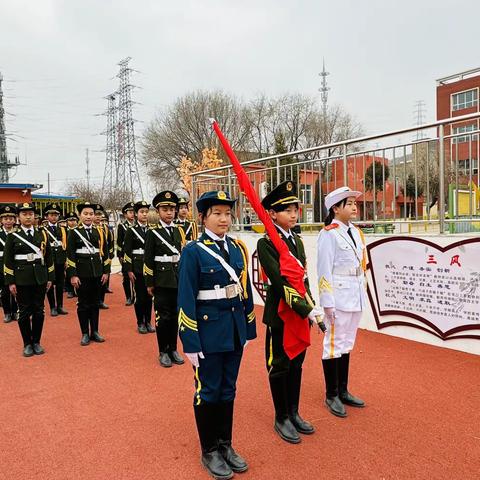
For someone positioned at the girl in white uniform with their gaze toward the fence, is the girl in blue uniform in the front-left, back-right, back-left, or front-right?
back-left

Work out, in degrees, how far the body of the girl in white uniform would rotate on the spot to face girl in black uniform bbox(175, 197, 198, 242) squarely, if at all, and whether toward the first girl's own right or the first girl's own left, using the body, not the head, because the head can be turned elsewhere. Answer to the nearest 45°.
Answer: approximately 180°

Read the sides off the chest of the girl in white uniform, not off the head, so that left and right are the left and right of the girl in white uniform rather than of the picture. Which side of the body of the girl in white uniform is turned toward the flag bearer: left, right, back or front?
right

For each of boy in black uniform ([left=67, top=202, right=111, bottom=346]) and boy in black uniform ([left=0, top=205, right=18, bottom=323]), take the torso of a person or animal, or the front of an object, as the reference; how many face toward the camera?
2

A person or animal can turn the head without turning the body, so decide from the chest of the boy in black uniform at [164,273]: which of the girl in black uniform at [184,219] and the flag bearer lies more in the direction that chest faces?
the flag bearer
